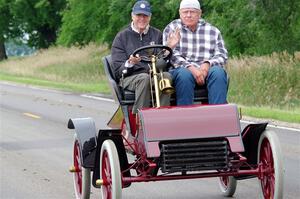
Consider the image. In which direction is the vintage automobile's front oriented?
toward the camera

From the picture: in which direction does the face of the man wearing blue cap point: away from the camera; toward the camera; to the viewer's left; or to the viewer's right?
toward the camera

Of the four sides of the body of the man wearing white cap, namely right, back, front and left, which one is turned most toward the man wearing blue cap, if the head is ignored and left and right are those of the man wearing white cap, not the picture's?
right

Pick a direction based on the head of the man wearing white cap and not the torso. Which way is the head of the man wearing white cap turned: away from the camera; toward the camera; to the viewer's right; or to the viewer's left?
toward the camera

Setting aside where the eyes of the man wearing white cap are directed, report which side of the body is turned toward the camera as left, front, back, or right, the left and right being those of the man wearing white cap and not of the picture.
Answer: front
